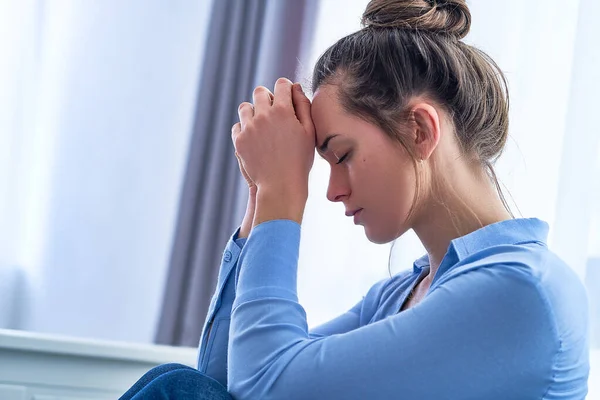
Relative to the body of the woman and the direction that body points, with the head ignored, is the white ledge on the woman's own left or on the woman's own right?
on the woman's own right

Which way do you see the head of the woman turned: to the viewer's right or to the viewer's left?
to the viewer's left

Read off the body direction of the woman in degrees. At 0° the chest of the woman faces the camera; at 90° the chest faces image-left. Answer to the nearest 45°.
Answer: approximately 90°
